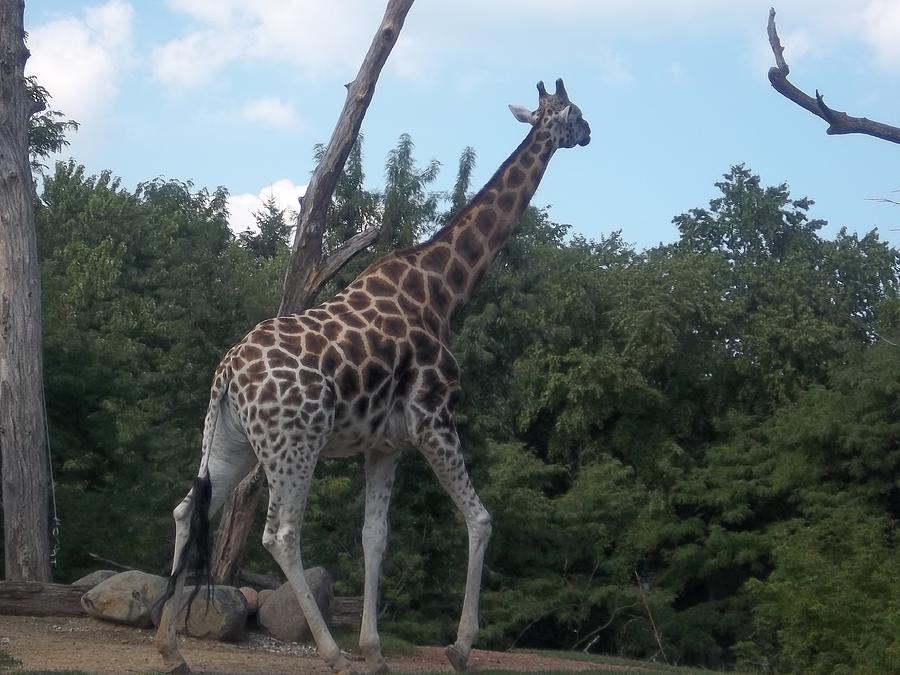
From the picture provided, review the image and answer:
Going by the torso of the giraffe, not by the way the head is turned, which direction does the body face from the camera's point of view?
to the viewer's right

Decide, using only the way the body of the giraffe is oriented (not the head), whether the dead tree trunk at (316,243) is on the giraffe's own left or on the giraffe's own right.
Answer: on the giraffe's own left

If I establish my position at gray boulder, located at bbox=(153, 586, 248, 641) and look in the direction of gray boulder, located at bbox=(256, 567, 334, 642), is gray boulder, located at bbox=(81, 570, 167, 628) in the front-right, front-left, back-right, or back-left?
back-left

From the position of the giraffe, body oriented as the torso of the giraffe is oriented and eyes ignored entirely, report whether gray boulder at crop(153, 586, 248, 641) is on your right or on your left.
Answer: on your left

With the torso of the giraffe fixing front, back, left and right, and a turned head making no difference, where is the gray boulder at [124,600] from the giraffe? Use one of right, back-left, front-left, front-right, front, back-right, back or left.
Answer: back-left

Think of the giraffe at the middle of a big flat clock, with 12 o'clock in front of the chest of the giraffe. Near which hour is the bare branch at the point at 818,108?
The bare branch is roughly at 1 o'clock from the giraffe.

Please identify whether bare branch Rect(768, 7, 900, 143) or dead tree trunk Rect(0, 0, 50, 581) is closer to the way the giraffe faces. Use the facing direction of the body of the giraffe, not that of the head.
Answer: the bare branch

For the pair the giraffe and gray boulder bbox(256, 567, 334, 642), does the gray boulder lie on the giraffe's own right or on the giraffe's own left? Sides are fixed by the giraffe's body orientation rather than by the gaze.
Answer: on the giraffe's own left

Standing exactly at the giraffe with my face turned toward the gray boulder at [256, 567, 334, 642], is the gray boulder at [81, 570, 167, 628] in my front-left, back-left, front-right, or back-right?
front-left

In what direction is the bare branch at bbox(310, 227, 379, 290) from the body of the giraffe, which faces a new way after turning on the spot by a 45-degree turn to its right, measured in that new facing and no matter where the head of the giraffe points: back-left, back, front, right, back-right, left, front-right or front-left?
back-left

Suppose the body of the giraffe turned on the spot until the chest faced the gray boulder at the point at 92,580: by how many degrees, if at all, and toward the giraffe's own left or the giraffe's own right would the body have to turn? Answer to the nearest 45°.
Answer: approximately 135° to the giraffe's own left
